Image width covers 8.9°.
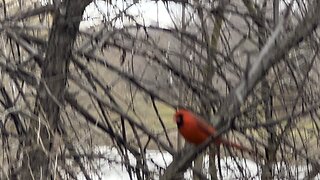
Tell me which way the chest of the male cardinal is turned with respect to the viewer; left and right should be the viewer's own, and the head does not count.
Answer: facing to the left of the viewer

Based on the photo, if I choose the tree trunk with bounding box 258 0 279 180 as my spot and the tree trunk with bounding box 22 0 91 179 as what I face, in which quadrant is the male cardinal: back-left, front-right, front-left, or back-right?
front-left

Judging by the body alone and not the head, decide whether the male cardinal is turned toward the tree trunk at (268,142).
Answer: no
